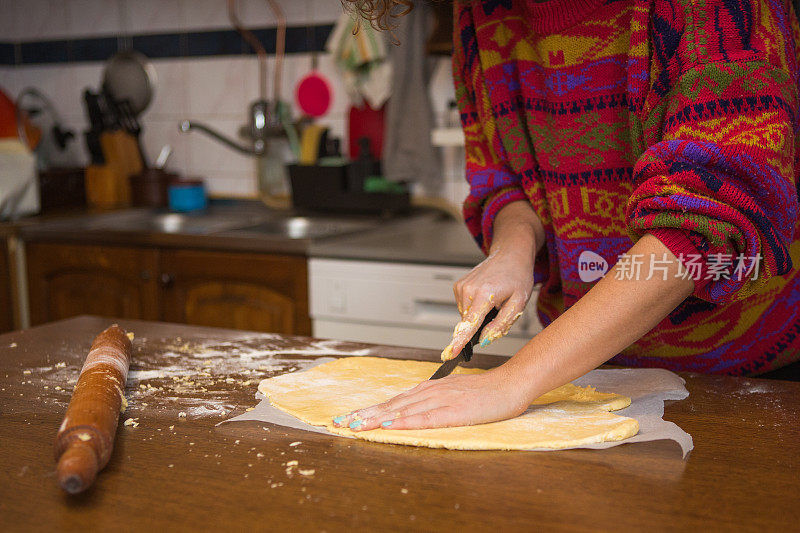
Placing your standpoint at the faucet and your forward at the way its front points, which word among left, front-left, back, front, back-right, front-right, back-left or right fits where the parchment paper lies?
left

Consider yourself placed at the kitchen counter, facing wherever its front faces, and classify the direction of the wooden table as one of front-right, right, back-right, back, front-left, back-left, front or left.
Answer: front

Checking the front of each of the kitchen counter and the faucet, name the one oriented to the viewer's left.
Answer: the faucet

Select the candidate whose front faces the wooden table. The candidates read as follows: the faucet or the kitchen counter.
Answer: the kitchen counter

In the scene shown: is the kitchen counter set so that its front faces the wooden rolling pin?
yes

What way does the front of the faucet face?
to the viewer's left

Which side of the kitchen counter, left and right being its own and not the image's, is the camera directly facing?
front

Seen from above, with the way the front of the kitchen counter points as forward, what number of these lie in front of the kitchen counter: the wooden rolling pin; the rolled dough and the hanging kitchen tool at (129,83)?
2

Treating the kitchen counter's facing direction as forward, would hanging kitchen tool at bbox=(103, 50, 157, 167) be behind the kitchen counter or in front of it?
behind

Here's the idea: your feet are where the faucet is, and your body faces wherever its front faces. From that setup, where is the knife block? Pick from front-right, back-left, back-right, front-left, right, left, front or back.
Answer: front-right

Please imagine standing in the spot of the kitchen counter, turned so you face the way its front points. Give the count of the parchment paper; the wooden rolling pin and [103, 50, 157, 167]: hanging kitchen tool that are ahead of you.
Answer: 2
